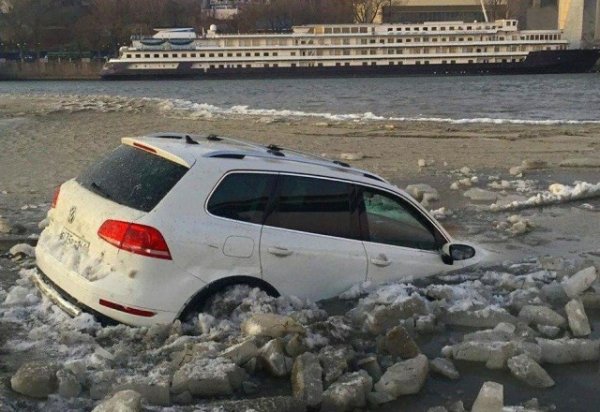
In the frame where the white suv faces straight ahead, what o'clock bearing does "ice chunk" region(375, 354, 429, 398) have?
The ice chunk is roughly at 3 o'clock from the white suv.

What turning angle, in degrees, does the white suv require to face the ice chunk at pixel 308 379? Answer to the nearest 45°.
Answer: approximately 90° to its right

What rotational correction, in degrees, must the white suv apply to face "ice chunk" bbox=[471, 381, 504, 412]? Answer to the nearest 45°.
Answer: approximately 90° to its right

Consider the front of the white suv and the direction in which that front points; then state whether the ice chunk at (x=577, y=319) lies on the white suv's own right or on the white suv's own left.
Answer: on the white suv's own right

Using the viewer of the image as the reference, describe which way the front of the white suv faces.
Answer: facing away from the viewer and to the right of the viewer

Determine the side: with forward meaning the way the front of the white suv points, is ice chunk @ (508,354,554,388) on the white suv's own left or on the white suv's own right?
on the white suv's own right

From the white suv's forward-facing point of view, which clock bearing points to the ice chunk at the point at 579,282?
The ice chunk is roughly at 1 o'clock from the white suv.
